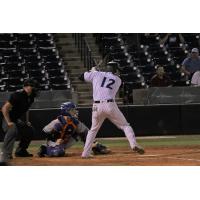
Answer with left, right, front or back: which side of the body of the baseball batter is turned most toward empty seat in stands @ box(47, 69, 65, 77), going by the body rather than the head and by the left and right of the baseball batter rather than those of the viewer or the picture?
front

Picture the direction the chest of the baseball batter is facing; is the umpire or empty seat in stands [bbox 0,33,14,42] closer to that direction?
the empty seat in stands

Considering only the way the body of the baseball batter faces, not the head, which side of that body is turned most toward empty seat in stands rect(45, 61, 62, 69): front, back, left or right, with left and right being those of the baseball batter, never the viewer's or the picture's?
front

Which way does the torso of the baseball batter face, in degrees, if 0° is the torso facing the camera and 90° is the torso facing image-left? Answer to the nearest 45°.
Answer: approximately 180°

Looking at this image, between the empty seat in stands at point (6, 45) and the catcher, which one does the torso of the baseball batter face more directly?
the empty seat in stands

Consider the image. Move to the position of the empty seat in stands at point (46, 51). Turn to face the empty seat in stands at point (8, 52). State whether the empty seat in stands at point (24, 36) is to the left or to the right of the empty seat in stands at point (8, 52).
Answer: right

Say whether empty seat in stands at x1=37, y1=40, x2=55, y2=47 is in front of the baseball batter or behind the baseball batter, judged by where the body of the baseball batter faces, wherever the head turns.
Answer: in front

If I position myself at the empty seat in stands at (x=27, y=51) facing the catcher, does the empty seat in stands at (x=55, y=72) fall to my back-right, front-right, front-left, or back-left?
front-left

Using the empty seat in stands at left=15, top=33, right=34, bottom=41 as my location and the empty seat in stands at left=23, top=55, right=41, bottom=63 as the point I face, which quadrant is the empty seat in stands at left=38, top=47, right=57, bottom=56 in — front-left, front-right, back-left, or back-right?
front-left

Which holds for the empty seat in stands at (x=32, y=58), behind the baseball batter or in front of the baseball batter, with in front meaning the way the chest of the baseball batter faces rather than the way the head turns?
in front

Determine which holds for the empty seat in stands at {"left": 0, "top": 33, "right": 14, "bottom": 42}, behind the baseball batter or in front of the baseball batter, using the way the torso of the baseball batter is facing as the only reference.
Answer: in front
